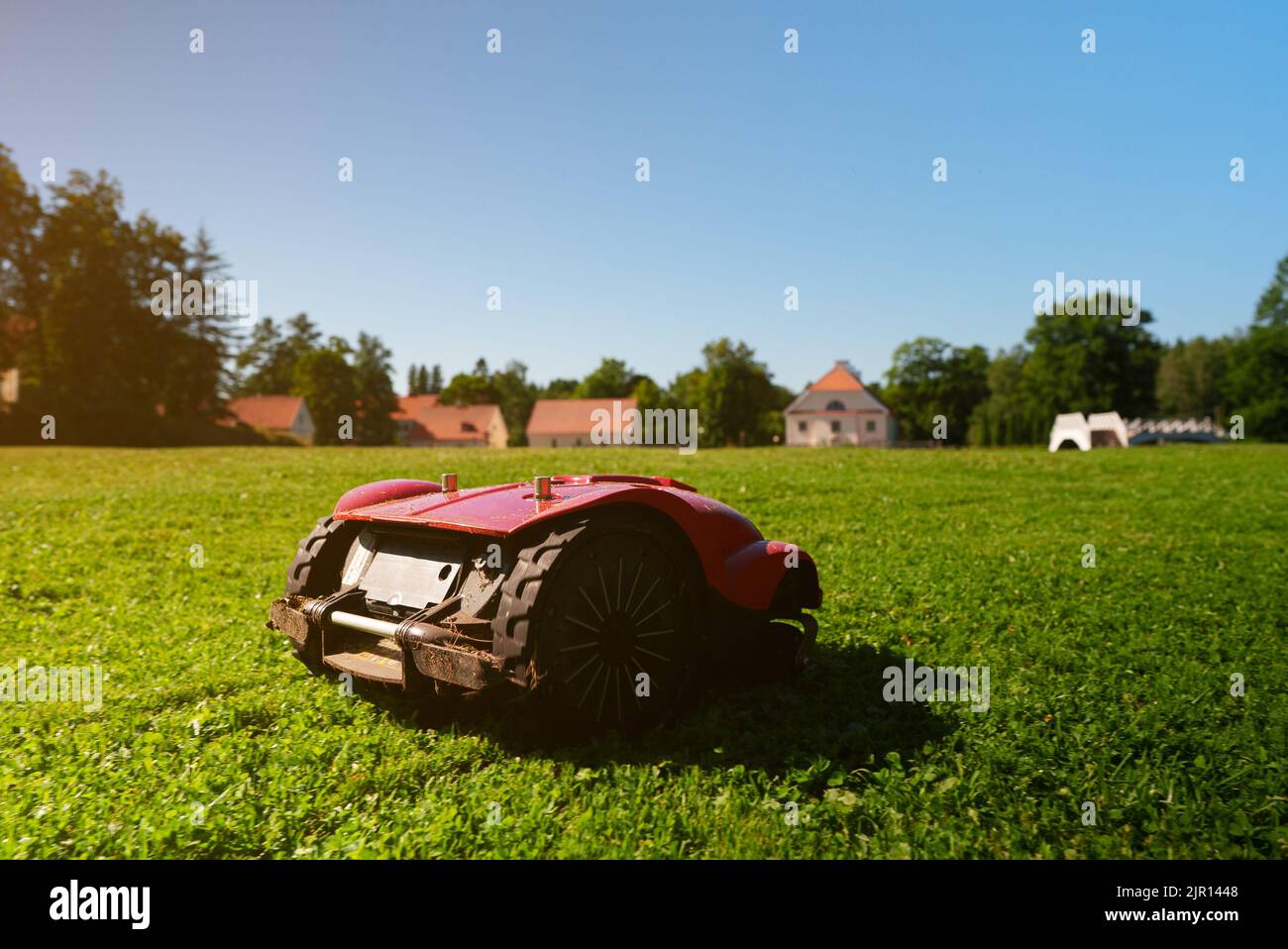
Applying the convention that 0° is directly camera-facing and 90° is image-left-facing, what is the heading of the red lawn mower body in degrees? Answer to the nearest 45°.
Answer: approximately 225°

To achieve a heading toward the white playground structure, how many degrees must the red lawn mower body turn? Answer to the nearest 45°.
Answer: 0° — it already faces it
